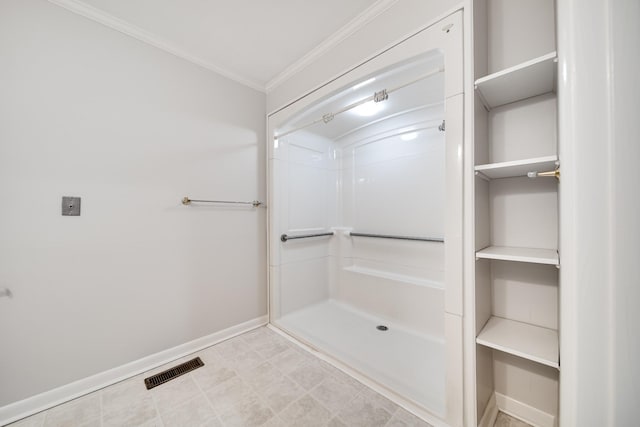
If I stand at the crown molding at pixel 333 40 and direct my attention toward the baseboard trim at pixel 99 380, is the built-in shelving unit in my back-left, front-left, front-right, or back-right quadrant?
back-left

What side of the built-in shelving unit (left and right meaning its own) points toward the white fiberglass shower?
right

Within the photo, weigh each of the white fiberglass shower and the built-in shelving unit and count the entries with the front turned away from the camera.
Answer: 0

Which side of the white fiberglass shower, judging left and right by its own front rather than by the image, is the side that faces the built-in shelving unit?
left

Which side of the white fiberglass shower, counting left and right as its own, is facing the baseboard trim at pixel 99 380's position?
front

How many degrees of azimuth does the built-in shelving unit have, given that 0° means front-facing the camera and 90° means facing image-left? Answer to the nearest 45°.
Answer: approximately 45°

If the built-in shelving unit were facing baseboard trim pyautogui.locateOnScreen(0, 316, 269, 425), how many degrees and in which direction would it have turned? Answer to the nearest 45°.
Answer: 0° — it already faces it

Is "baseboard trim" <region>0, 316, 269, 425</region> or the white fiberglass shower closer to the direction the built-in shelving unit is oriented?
the baseboard trim

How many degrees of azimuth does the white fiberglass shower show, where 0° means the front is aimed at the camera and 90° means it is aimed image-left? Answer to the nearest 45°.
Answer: approximately 45°
